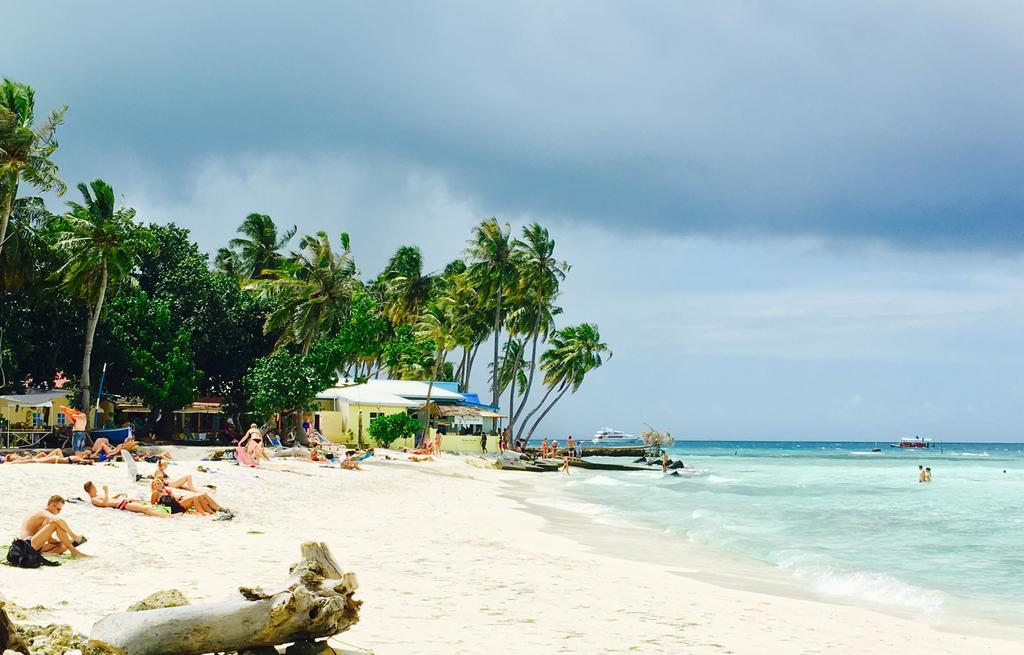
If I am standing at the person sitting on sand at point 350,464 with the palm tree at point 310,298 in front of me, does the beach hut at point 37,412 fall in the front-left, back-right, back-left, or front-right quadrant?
front-left

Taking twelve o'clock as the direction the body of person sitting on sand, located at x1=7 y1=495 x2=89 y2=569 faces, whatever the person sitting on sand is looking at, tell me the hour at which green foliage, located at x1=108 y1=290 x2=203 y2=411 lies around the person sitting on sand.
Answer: The green foliage is roughly at 9 o'clock from the person sitting on sand.

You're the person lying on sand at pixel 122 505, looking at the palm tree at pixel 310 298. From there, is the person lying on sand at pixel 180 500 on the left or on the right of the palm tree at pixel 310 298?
right

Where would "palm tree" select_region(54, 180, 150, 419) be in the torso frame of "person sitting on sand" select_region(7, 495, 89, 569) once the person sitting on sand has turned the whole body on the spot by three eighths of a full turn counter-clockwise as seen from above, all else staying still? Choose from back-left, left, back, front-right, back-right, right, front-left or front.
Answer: front-right

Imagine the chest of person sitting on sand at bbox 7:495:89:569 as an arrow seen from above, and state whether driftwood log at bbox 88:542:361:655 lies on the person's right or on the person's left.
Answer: on the person's right

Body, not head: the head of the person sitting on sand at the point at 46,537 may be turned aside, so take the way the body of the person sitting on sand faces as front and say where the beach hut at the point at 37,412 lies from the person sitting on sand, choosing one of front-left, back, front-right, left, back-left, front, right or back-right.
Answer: left

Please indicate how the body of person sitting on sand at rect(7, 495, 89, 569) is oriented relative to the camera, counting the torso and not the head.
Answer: to the viewer's right

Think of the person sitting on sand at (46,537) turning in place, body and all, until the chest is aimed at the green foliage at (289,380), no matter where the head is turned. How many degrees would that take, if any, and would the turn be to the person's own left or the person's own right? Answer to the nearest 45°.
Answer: approximately 90° to the person's own left

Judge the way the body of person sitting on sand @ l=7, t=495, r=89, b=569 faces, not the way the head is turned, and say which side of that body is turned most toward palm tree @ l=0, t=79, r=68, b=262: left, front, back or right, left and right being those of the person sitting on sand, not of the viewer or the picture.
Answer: left

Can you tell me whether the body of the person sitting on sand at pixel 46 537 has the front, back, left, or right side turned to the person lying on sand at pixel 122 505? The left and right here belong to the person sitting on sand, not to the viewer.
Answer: left

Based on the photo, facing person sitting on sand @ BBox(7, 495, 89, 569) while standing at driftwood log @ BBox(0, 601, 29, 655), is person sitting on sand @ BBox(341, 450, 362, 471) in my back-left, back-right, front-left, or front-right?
front-right

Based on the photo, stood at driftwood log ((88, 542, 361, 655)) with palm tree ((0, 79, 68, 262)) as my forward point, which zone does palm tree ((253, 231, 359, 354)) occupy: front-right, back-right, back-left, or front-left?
front-right
